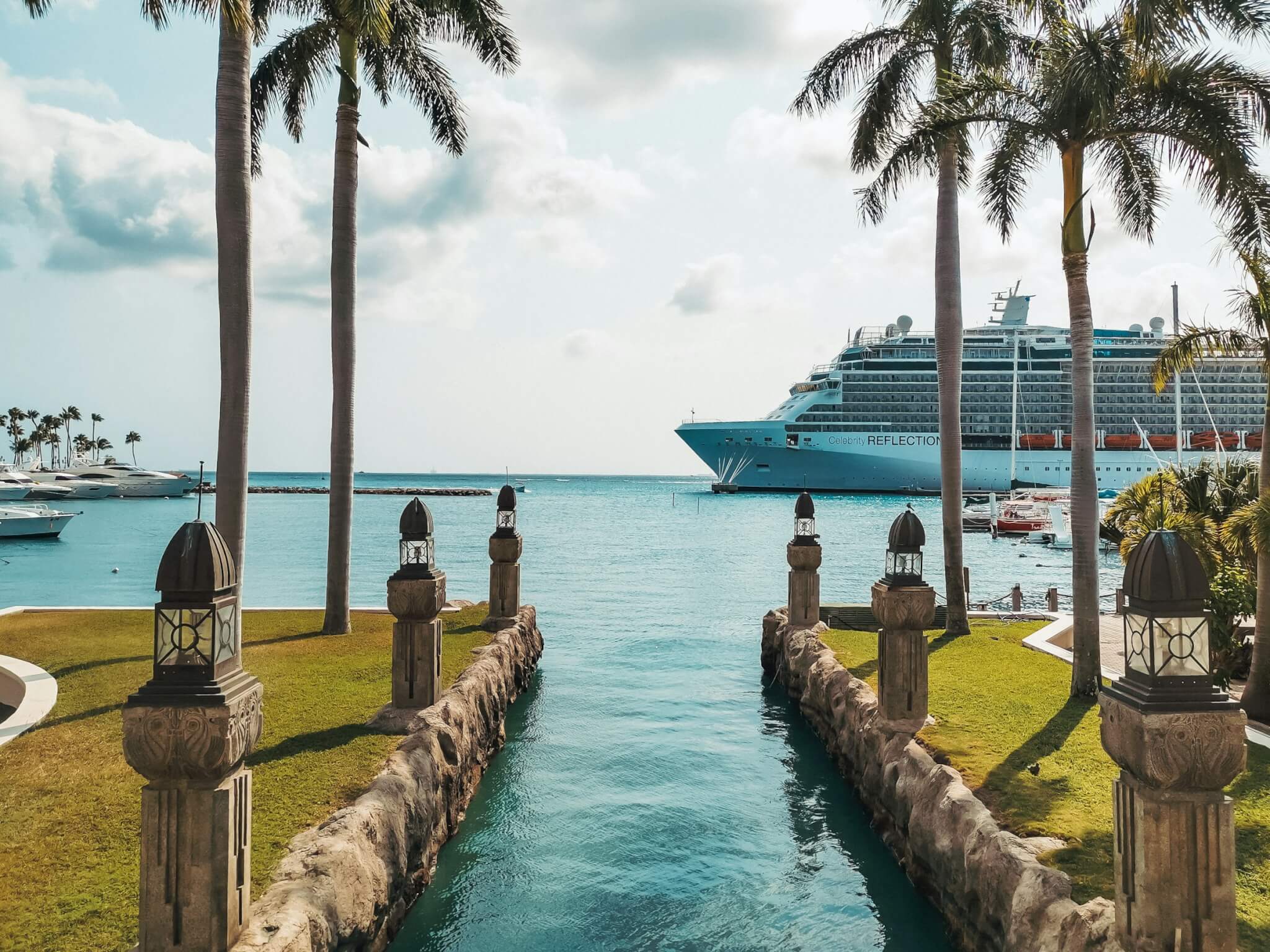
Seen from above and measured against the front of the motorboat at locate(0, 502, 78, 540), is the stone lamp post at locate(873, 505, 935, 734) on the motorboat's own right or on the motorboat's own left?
on the motorboat's own right

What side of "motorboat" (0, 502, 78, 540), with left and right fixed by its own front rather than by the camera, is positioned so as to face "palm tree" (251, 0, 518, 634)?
right

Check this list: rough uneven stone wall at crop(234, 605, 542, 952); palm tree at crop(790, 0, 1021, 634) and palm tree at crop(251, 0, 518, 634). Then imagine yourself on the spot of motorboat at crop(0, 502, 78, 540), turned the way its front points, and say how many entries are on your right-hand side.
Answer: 3

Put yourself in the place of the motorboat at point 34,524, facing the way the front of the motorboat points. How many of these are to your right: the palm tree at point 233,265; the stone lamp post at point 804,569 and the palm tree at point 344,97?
3

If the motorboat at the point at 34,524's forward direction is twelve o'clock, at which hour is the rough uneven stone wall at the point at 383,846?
The rough uneven stone wall is roughly at 3 o'clock from the motorboat.

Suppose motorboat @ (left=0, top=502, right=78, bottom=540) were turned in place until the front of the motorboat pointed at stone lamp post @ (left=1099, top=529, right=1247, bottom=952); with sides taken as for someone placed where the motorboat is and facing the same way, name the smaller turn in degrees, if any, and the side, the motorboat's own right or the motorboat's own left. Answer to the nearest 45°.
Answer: approximately 90° to the motorboat's own right

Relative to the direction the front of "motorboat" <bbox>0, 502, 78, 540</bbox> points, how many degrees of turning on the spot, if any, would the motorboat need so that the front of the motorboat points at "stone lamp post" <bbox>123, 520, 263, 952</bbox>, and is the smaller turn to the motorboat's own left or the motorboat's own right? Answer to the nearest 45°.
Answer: approximately 90° to the motorboat's own right

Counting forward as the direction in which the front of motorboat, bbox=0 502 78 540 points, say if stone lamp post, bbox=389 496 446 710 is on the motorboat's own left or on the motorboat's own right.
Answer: on the motorboat's own right

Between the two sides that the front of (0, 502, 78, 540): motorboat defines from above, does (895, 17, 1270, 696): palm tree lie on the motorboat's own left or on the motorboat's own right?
on the motorboat's own right

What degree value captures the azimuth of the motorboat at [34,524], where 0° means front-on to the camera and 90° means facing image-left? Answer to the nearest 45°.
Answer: approximately 270°
